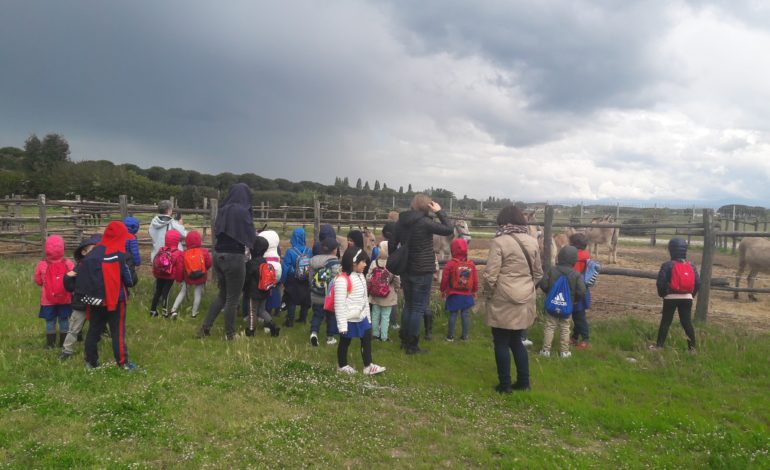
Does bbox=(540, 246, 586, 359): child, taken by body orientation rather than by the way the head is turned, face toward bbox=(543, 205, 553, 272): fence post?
yes

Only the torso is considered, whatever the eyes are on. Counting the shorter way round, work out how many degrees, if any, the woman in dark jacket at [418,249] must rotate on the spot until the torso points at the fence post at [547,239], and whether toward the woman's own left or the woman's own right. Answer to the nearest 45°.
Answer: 0° — they already face it

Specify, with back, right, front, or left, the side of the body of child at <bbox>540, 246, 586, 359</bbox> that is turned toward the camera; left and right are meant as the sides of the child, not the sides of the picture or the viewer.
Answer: back

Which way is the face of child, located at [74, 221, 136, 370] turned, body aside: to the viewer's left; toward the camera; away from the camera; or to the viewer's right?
away from the camera

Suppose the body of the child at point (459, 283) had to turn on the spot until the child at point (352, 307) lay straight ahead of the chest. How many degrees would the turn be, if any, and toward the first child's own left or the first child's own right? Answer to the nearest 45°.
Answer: approximately 135° to the first child's own left

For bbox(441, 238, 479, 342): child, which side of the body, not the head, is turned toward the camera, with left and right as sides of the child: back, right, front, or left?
back

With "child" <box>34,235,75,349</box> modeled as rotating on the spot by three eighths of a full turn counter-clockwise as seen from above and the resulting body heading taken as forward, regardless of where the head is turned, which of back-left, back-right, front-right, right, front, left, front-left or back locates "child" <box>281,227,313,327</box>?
back-left

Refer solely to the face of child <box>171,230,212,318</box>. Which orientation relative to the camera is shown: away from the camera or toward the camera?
away from the camera

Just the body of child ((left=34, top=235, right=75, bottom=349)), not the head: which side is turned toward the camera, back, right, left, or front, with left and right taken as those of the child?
back

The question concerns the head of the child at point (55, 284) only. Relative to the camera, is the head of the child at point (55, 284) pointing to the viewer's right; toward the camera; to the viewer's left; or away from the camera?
away from the camera

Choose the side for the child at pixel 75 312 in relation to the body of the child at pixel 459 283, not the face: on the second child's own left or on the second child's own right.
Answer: on the second child's own left

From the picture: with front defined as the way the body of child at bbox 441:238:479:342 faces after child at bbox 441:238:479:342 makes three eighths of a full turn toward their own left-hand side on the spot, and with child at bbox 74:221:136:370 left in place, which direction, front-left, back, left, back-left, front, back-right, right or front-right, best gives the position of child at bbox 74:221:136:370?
front

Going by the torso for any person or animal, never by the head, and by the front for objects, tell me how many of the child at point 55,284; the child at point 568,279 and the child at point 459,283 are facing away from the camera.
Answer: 3

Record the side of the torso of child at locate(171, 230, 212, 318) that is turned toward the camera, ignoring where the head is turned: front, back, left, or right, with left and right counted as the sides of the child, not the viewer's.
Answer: back

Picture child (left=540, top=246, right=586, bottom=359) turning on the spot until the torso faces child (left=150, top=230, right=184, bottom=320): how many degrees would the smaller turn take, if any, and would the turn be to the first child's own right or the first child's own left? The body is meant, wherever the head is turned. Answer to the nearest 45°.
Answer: approximately 90° to the first child's own left
